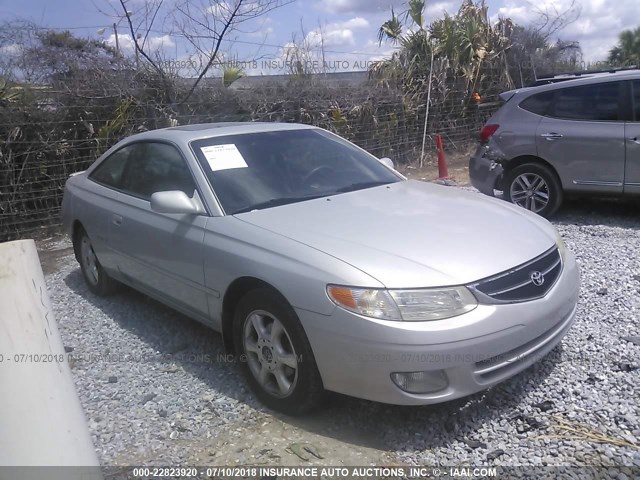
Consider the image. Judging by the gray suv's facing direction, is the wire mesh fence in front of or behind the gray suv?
behind

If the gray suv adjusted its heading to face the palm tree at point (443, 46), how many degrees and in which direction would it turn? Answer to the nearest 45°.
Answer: approximately 90° to its left

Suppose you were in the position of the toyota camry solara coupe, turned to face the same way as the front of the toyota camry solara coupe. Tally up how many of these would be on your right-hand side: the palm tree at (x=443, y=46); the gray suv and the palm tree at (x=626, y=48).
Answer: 0

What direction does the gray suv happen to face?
to the viewer's right

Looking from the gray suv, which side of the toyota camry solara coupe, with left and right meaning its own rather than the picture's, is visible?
left

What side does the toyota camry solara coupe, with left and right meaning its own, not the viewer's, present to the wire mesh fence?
back

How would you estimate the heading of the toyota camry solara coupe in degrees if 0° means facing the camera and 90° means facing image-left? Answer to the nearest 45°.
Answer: approximately 315°

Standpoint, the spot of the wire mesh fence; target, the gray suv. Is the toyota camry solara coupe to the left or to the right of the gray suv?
right

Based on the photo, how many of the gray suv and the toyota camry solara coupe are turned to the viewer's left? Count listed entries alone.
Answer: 0

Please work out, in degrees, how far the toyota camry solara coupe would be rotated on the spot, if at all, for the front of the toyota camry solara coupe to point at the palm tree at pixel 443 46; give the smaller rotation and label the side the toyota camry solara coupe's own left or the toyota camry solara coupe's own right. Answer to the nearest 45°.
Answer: approximately 135° to the toyota camry solara coupe's own left
